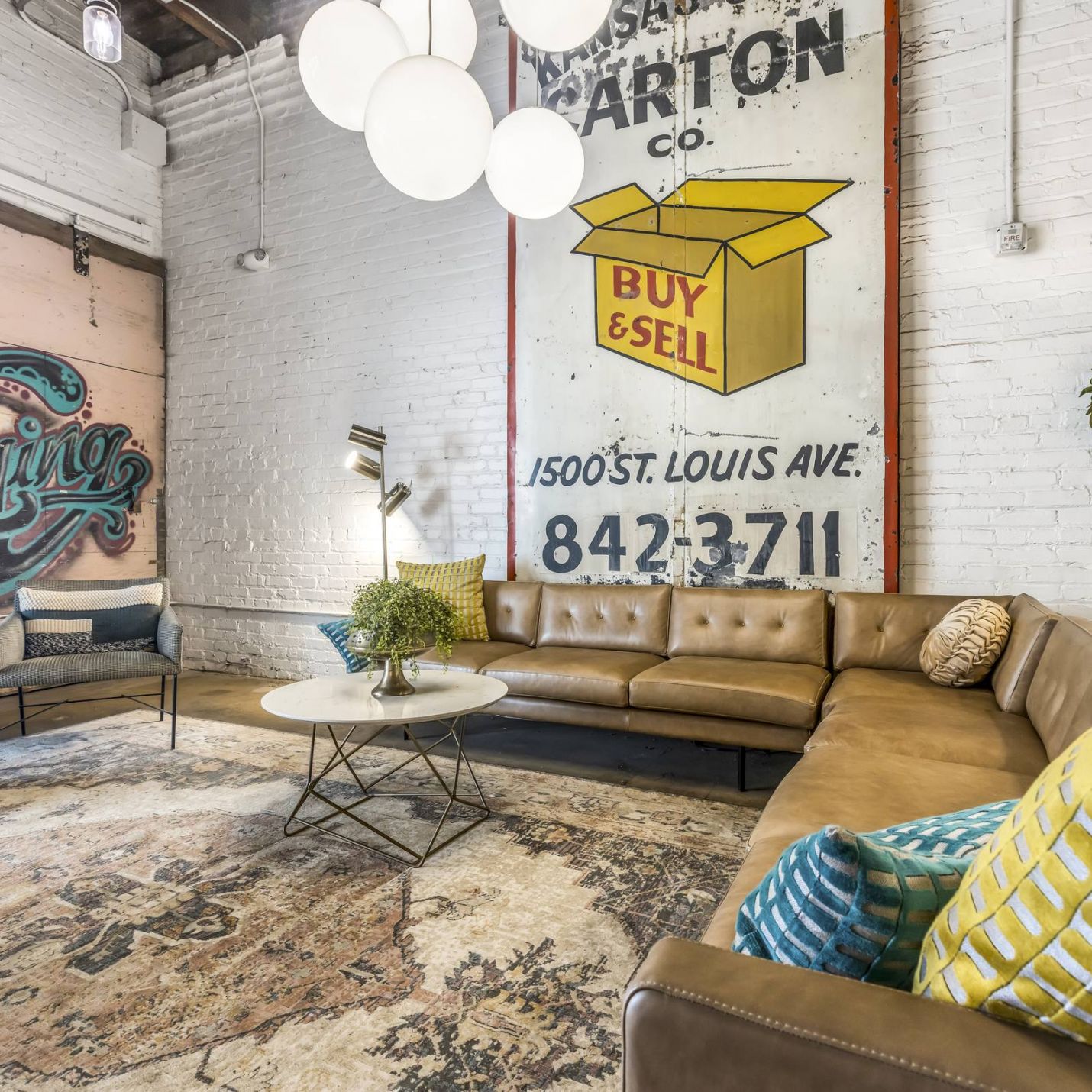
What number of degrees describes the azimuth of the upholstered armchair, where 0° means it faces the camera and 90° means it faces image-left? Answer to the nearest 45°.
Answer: approximately 0°

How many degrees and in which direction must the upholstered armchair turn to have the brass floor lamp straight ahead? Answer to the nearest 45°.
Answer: approximately 90° to its left
